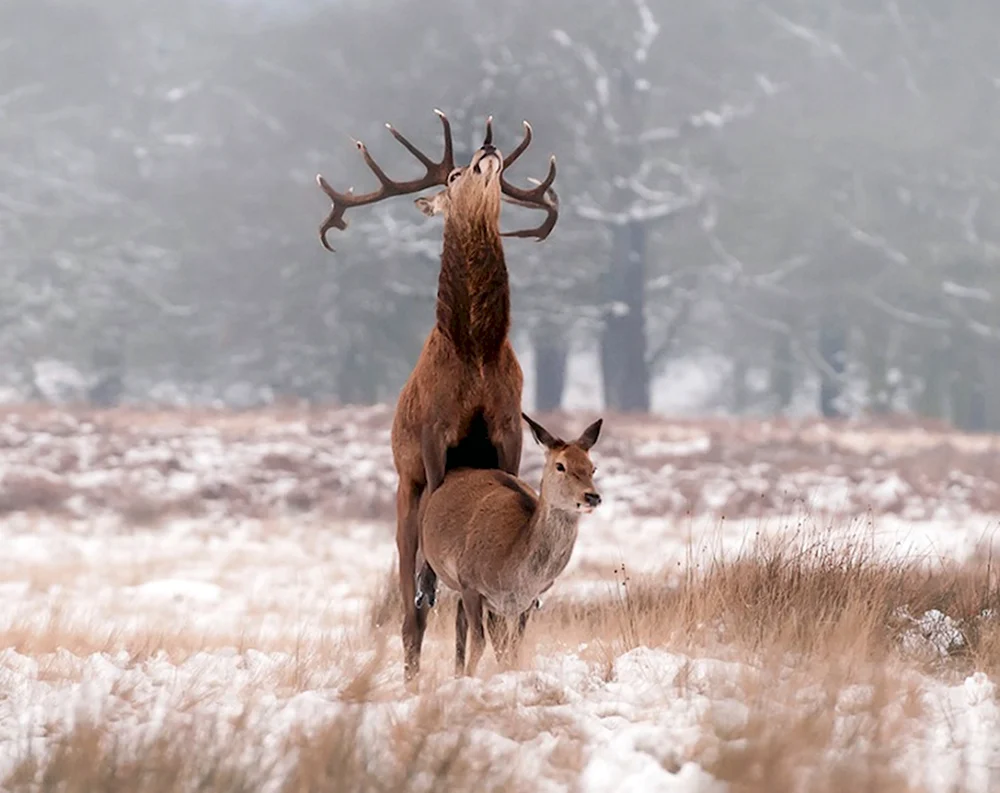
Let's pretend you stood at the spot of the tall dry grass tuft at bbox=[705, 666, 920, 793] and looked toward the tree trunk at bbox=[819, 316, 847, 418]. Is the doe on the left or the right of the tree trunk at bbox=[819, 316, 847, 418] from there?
left

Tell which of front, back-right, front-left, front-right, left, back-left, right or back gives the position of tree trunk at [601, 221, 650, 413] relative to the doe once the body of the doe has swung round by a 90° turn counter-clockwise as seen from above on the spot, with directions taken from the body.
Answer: front-left

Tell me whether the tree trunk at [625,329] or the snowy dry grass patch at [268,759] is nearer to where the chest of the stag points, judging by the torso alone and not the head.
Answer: the snowy dry grass patch

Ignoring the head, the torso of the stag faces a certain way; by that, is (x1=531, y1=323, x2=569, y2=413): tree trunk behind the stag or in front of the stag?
behind

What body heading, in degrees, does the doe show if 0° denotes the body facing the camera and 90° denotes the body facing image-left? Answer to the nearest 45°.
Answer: approximately 315°

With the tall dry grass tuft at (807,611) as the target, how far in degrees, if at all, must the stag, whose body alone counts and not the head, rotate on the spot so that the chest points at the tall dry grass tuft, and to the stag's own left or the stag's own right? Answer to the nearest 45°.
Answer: approximately 90° to the stag's own left

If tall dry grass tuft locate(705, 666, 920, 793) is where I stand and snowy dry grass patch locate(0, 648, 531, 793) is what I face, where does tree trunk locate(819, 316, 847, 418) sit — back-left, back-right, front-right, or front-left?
back-right

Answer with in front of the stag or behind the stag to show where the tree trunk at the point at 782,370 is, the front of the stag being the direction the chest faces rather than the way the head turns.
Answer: behind

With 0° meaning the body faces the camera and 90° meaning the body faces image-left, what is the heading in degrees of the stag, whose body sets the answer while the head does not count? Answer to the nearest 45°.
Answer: approximately 0°

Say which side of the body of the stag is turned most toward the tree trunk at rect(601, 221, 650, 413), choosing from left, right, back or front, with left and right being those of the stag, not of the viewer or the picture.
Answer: back

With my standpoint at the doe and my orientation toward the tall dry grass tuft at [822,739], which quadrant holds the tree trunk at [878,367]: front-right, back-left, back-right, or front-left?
back-left

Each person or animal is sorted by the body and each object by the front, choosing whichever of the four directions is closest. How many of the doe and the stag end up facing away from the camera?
0

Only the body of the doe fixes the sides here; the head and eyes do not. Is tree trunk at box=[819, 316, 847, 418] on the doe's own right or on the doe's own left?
on the doe's own left
